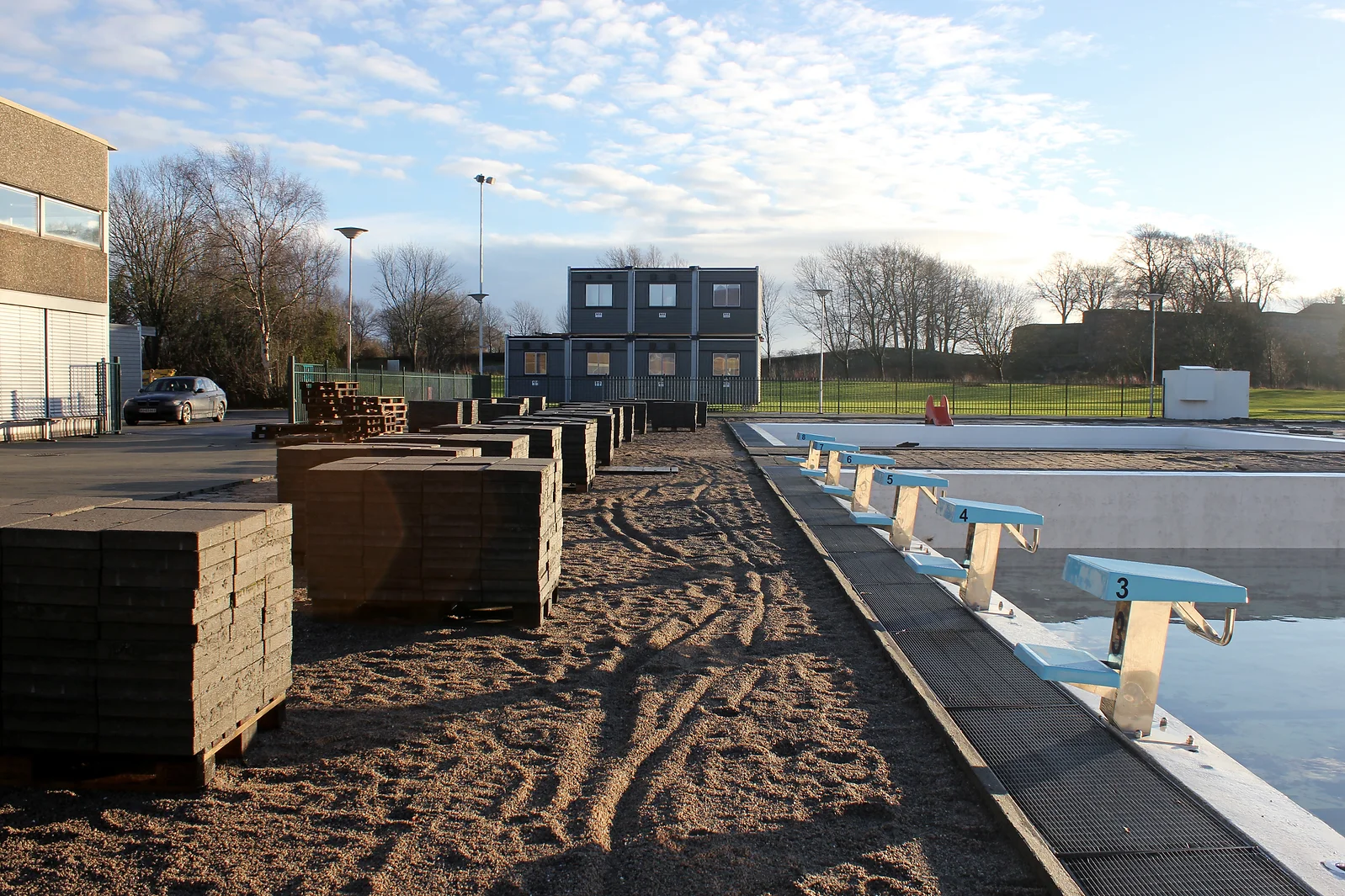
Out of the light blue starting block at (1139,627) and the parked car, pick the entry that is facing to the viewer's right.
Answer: the light blue starting block

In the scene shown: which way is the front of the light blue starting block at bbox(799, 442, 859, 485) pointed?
to the viewer's right

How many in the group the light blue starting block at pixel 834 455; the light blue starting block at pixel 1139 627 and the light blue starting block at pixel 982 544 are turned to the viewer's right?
3

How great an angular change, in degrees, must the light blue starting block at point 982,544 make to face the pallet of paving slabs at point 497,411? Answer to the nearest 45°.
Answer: approximately 135° to its left

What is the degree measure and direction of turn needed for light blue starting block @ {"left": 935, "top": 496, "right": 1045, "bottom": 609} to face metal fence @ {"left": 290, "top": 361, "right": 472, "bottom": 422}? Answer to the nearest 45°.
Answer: approximately 135° to its left

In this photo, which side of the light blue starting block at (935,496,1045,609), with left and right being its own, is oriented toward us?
right

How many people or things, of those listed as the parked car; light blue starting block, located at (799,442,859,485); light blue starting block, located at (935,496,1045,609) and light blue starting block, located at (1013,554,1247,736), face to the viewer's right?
3

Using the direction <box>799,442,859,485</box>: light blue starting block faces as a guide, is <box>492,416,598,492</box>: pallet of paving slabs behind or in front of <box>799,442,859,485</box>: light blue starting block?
behind

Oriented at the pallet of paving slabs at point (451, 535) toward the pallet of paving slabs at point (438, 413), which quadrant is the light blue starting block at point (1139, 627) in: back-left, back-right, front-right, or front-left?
back-right

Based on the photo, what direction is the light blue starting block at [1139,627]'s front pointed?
to the viewer's right

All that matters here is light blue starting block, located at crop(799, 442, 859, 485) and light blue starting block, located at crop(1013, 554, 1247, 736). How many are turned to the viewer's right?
2

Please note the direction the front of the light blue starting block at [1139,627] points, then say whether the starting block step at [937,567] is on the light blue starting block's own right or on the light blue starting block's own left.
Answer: on the light blue starting block's own left

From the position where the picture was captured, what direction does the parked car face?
facing the viewer and to the left of the viewer
